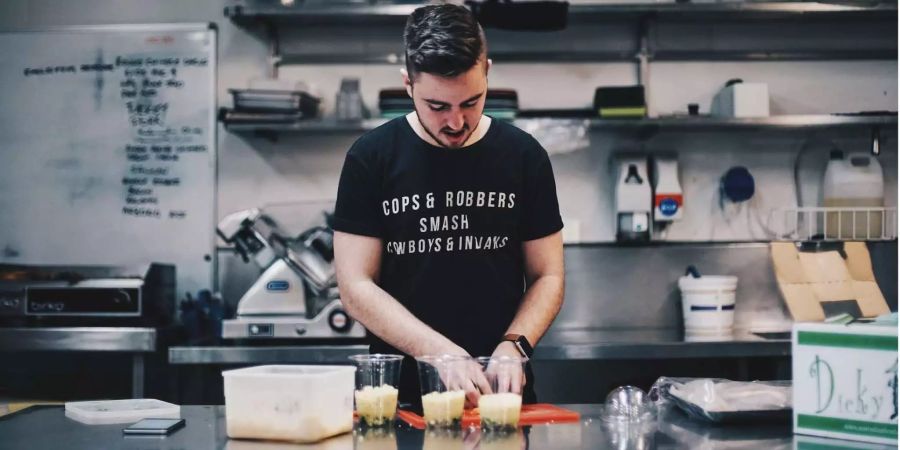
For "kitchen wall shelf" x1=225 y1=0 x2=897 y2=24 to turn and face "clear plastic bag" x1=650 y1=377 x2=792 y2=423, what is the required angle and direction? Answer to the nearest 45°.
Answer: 0° — it already faces it

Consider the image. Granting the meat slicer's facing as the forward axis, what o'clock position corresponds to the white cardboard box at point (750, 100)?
The white cardboard box is roughly at 9 o'clock from the meat slicer.

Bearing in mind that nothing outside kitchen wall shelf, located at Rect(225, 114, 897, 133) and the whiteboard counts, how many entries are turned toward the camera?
2

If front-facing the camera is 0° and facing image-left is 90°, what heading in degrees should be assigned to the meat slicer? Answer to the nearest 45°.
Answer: approximately 0°

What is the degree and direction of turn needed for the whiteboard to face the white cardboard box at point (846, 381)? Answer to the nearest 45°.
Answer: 0° — it already faces it

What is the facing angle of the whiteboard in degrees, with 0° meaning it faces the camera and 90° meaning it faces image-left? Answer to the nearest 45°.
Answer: approximately 0°

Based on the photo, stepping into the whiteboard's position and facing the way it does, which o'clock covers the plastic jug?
The plastic jug is roughly at 10 o'clock from the whiteboard.

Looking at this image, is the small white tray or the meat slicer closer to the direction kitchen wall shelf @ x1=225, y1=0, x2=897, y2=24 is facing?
the small white tray

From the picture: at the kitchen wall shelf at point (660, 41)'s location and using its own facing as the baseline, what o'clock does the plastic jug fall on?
The plastic jug is roughly at 9 o'clock from the kitchen wall shelf.
